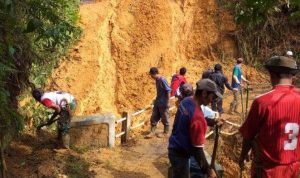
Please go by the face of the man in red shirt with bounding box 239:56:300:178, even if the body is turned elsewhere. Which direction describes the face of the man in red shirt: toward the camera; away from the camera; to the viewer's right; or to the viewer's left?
away from the camera

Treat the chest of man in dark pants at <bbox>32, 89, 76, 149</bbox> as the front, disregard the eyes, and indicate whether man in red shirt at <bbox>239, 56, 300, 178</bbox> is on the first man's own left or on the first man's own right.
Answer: on the first man's own left

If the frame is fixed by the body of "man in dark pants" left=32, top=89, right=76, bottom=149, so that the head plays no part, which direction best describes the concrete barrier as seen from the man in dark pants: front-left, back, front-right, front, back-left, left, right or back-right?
back-right

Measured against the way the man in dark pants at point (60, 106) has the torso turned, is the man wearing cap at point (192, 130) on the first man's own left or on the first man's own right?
on the first man's own left

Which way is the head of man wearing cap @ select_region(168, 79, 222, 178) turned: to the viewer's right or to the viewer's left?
to the viewer's right

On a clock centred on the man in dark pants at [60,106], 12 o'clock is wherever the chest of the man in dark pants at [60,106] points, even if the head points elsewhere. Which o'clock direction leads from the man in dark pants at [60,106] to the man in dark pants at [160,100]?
the man in dark pants at [160,100] is roughly at 5 o'clock from the man in dark pants at [60,106].

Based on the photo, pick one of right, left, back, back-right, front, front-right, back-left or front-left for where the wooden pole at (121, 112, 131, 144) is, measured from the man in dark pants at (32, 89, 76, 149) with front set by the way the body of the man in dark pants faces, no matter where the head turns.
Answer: back-right

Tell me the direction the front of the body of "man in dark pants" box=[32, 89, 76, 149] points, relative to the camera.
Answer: to the viewer's left

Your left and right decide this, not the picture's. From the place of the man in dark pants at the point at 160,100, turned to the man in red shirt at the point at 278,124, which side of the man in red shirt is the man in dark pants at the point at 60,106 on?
right
